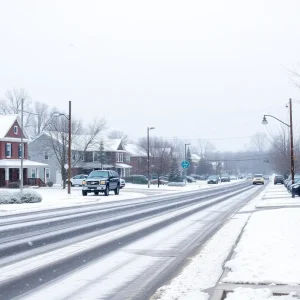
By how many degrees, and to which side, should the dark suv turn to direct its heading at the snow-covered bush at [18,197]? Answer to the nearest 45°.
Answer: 0° — it already faces it

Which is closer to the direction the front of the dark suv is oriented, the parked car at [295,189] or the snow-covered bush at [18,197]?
the snow-covered bush

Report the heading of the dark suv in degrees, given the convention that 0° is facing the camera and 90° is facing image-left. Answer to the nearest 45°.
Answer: approximately 45°

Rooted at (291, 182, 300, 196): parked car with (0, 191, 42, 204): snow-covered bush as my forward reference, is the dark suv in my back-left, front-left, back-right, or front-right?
front-right

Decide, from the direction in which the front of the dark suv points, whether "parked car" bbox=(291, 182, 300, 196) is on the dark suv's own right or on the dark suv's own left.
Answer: on the dark suv's own left
